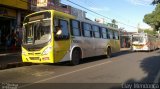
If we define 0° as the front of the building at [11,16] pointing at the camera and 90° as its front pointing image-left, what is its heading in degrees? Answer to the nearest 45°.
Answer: approximately 315°

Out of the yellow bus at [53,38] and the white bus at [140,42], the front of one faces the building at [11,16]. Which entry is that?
the white bus

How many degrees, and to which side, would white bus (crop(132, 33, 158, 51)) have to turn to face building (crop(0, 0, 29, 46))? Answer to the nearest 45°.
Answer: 0° — it already faces it

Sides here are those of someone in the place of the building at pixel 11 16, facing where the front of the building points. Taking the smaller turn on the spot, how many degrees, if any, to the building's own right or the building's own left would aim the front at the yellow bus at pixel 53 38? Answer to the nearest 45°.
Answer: approximately 45° to the building's own left

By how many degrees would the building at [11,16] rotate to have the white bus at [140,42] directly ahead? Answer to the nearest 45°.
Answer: approximately 45° to its left

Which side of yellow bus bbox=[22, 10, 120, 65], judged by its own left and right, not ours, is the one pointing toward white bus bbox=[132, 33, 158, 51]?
back
